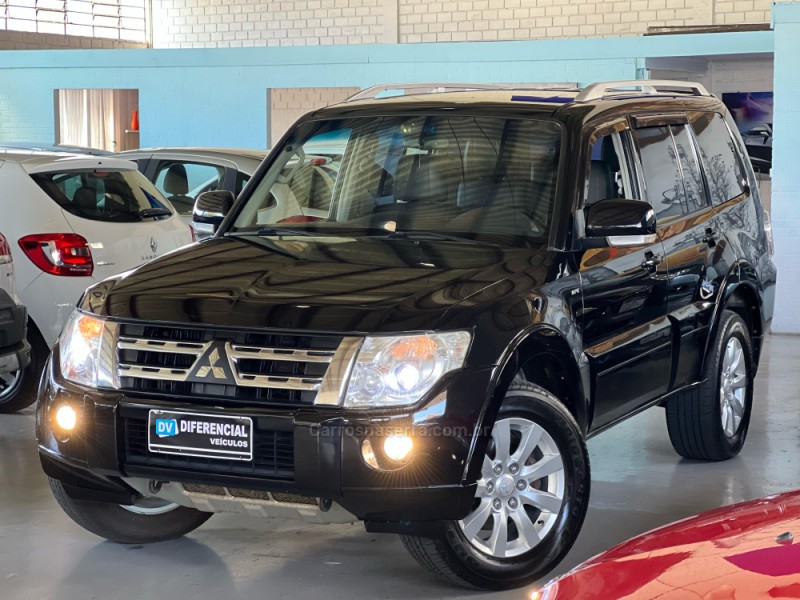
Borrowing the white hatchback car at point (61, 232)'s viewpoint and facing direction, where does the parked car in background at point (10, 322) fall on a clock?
The parked car in background is roughly at 8 o'clock from the white hatchback car.

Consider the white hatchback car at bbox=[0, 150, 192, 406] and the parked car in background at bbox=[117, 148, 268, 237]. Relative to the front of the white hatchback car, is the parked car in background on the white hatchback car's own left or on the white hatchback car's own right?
on the white hatchback car's own right

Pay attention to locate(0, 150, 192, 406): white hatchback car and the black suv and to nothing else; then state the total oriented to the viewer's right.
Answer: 0

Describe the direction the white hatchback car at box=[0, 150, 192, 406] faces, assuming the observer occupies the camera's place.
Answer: facing away from the viewer and to the left of the viewer

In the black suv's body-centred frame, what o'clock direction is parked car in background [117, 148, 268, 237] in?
The parked car in background is roughly at 4 o'clock from the black suv.

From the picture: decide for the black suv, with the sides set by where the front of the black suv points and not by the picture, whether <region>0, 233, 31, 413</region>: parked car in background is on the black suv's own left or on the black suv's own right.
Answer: on the black suv's own right

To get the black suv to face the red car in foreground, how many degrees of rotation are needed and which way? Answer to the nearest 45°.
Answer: approximately 45° to its left

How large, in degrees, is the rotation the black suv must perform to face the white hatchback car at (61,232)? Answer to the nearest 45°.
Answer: approximately 90° to its right

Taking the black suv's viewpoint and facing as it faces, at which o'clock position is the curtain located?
The curtain is roughly at 4 o'clock from the black suv.
